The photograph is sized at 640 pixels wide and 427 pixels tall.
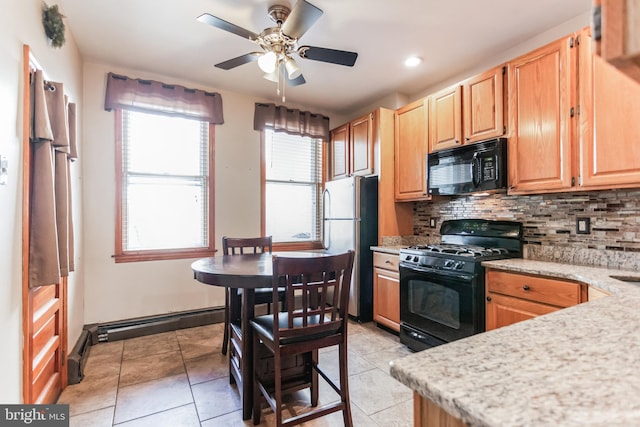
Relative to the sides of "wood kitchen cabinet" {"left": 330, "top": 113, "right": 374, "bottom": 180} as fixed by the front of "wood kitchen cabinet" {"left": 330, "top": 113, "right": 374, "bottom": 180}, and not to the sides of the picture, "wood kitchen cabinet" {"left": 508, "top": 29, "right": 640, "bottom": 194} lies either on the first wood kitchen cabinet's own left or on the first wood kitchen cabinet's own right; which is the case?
on the first wood kitchen cabinet's own left

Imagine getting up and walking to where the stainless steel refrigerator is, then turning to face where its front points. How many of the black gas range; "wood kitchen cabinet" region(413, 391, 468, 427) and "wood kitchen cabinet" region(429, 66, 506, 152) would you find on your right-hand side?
0

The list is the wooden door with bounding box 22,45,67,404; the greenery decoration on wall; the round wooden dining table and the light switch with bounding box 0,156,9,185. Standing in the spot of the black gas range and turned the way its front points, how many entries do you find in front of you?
4

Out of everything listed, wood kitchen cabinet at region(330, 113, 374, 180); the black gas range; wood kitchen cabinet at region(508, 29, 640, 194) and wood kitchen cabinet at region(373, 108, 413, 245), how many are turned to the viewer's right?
0

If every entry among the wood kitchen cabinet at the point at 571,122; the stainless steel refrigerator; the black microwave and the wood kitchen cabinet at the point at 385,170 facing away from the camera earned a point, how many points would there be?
0

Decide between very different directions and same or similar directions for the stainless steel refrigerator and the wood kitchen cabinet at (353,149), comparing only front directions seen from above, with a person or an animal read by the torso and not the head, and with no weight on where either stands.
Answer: same or similar directions

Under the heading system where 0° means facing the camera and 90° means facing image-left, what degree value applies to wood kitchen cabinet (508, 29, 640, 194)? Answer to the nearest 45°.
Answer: approximately 45°

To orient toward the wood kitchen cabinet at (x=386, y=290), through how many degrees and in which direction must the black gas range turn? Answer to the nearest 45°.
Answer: approximately 90° to its right

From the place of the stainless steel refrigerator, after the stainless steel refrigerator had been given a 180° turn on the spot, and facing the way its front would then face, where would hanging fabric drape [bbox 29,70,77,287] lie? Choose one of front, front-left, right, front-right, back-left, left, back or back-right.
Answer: back

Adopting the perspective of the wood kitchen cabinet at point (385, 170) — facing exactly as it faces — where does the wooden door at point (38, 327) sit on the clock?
The wooden door is roughly at 12 o'clock from the wood kitchen cabinet.

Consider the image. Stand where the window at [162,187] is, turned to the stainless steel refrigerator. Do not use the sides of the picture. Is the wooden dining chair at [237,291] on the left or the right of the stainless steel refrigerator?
right

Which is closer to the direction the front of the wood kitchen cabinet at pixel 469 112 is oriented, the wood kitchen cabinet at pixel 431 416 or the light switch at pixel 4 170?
the light switch
